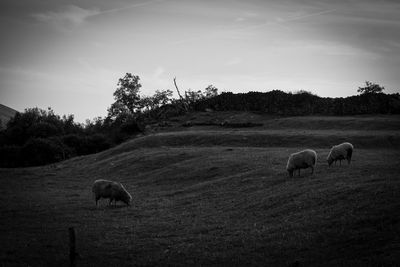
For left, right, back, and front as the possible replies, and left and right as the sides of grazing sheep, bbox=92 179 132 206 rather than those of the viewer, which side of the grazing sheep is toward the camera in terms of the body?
right

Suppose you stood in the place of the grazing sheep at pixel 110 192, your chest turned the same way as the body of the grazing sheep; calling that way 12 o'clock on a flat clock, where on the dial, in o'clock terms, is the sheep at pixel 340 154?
The sheep is roughly at 12 o'clock from the grazing sheep.

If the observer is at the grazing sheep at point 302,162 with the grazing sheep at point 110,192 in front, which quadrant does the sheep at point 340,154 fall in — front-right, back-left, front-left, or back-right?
back-right

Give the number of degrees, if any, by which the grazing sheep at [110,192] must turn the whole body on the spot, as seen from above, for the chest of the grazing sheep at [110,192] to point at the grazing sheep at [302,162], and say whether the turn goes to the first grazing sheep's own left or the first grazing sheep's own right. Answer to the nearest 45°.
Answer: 0° — it already faces it
